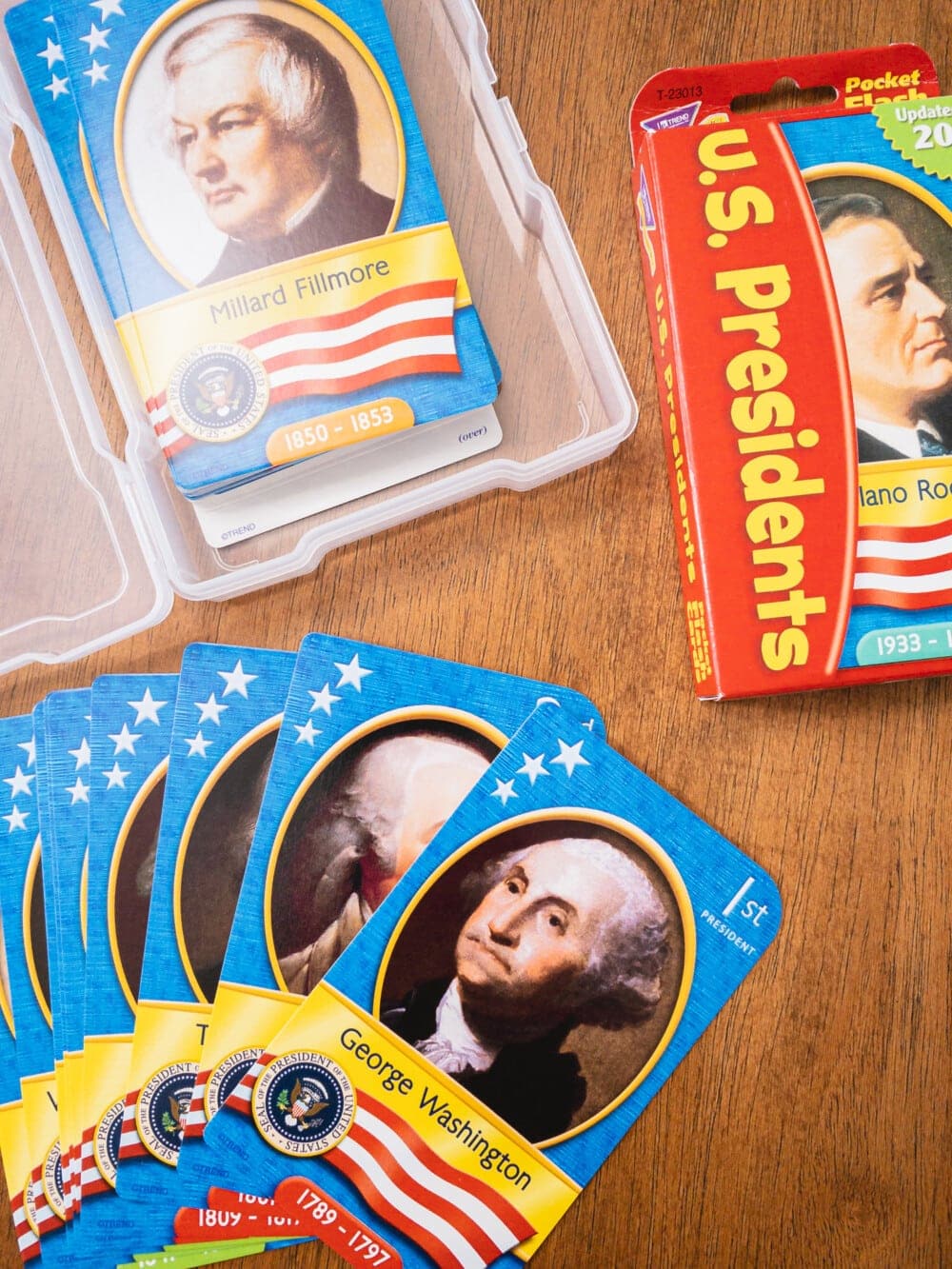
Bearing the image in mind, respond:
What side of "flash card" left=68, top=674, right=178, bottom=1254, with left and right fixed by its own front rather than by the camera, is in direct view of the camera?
front

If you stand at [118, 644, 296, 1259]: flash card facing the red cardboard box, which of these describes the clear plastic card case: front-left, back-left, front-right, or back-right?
front-left

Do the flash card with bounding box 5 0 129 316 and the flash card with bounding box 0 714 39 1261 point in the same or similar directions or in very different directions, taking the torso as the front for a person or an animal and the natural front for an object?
same or similar directions

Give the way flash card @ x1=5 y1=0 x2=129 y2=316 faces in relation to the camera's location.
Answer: facing the viewer

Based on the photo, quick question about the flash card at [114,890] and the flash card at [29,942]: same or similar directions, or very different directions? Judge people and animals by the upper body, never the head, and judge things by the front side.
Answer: same or similar directions

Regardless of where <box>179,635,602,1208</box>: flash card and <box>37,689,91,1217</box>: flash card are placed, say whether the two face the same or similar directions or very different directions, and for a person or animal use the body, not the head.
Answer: same or similar directions

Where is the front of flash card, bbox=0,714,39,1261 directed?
toward the camera
